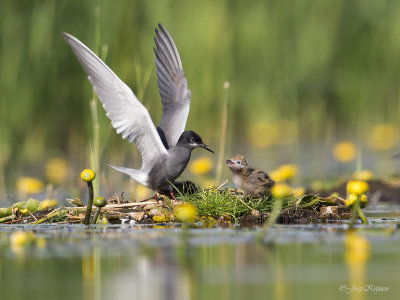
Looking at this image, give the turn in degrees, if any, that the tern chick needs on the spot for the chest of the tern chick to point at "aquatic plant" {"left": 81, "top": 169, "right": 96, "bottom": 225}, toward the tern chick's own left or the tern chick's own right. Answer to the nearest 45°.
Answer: approximately 45° to the tern chick's own left

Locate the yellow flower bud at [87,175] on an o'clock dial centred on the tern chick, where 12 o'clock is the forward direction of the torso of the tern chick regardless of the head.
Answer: The yellow flower bud is roughly at 11 o'clock from the tern chick.

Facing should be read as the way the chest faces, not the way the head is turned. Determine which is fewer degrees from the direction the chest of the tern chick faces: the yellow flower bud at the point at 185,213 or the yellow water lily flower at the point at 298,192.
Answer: the yellow flower bud

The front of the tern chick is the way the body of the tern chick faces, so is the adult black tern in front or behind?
in front

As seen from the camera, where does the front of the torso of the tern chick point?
to the viewer's left

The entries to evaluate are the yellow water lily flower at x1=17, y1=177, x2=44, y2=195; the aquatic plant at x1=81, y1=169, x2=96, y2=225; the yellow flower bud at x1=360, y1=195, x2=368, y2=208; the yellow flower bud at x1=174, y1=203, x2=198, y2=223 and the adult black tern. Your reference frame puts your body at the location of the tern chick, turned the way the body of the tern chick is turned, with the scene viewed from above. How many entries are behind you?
1

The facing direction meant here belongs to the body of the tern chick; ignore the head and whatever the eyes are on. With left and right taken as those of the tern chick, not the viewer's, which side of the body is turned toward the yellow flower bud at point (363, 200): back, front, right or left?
back

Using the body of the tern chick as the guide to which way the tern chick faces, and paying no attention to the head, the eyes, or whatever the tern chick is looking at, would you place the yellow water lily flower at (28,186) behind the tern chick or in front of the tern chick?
in front

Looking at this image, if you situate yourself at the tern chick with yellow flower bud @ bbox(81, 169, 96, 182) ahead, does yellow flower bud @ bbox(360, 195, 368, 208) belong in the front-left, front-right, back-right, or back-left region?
back-left

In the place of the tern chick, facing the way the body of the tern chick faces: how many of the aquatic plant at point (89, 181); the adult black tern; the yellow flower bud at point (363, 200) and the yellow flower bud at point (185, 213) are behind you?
1
